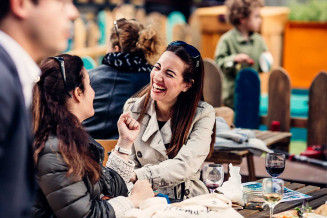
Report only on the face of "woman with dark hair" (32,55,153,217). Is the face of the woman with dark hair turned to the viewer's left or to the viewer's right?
to the viewer's right

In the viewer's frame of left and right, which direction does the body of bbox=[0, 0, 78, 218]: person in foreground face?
facing to the right of the viewer

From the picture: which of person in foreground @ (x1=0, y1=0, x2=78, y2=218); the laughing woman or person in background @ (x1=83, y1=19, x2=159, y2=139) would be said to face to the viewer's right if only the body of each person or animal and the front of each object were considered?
person in foreground @ (x1=0, y1=0, x2=78, y2=218)

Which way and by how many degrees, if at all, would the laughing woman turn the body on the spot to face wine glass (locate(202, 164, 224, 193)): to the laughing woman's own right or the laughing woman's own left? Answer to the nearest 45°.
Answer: approximately 45° to the laughing woman's own left

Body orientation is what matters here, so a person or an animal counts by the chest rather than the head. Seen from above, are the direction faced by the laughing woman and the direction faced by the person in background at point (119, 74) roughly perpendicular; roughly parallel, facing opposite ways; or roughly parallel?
roughly perpendicular

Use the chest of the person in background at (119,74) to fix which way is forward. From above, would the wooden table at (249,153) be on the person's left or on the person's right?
on the person's right

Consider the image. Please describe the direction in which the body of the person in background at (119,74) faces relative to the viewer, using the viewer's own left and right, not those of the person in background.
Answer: facing away from the viewer and to the left of the viewer

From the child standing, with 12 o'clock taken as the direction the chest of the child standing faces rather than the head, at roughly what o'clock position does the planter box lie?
The planter box is roughly at 8 o'clock from the child standing.
